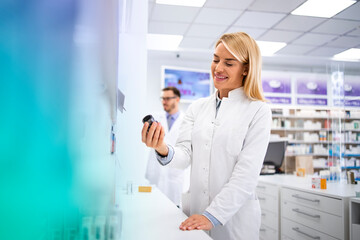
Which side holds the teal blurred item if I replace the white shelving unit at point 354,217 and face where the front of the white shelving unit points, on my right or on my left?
on my right

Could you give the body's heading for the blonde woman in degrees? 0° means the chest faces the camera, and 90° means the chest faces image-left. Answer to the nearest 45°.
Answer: approximately 45°

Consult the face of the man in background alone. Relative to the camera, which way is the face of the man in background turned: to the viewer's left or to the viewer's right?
to the viewer's left

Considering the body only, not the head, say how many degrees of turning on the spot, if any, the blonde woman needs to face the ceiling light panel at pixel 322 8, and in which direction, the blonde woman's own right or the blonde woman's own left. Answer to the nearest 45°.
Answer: approximately 180°

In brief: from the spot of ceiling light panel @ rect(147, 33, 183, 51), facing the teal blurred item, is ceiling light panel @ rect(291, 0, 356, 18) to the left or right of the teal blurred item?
left
